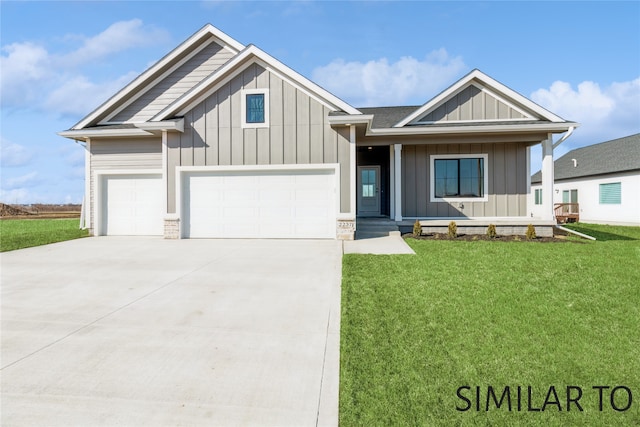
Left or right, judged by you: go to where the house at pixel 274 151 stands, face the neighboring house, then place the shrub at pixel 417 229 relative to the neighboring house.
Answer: right

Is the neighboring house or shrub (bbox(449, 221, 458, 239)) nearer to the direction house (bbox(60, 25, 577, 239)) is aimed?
the shrub

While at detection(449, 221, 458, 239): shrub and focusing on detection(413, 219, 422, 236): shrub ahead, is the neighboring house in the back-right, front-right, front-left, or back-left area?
back-right

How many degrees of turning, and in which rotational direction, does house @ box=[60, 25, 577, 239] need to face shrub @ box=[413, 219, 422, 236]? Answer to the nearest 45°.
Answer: approximately 90° to its left

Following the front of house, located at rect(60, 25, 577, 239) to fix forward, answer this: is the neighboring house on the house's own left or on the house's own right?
on the house's own left

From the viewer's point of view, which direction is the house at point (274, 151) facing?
toward the camera

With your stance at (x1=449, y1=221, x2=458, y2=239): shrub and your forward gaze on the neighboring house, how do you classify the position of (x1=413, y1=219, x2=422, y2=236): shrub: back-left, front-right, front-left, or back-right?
back-left

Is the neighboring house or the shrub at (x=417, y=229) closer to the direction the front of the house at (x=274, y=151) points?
the shrub

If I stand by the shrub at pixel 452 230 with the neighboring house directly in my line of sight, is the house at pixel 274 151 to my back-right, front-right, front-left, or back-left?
back-left
